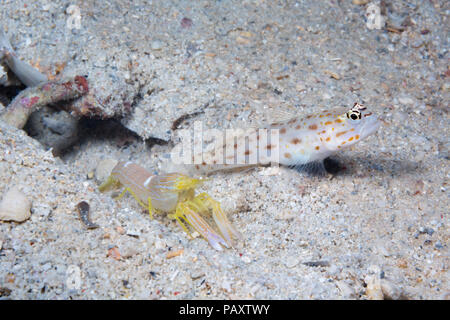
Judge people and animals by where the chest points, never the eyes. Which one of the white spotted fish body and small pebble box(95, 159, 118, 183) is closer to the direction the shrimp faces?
the white spotted fish body

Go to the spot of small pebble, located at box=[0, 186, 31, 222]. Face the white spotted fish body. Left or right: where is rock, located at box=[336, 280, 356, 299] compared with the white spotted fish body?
right

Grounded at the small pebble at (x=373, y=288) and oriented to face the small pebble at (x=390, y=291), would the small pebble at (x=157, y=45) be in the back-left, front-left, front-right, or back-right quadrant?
back-left

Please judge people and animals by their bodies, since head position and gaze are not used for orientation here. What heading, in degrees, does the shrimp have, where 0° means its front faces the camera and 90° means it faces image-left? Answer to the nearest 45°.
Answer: approximately 315°

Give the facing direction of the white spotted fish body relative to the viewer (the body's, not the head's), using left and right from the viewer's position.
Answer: facing to the right of the viewer

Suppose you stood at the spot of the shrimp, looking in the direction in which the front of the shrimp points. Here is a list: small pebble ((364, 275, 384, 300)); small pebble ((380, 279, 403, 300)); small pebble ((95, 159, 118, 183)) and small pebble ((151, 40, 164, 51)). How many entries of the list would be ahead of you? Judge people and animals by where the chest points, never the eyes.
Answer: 2
